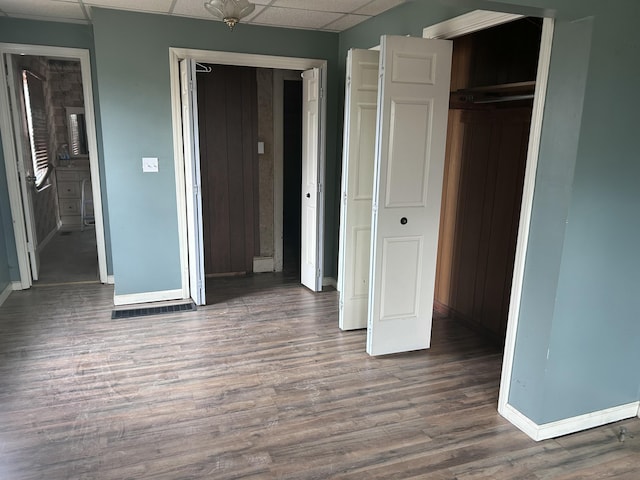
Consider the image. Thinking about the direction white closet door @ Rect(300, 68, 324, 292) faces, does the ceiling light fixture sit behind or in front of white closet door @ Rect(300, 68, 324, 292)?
in front

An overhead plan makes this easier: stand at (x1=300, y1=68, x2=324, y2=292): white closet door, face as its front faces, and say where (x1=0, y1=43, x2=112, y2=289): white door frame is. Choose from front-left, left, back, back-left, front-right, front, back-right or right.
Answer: front-right

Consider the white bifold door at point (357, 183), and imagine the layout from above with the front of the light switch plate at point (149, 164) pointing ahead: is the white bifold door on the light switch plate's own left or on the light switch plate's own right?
on the light switch plate's own left

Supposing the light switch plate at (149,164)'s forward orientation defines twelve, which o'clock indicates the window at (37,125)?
The window is roughly at 5 o'clock from the light switch plate.

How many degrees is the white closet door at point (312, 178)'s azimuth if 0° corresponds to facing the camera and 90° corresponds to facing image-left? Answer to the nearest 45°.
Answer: approximately 45°

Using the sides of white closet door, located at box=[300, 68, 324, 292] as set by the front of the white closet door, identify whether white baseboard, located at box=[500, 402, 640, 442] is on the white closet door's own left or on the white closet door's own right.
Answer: on the white closet door's own left

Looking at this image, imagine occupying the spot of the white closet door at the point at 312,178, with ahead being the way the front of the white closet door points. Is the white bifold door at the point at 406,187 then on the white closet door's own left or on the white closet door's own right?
on the white closet door's own left

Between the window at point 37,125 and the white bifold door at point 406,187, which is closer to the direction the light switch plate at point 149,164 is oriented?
the white bifold door

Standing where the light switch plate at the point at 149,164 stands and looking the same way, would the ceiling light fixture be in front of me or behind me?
in front
